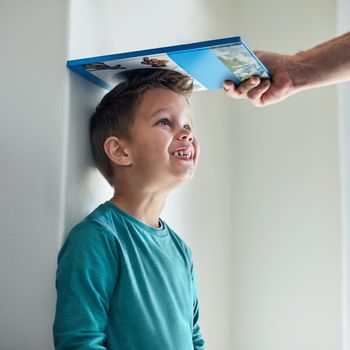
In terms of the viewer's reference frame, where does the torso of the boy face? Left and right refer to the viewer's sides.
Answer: facing the viewer and to the right of the viewer
